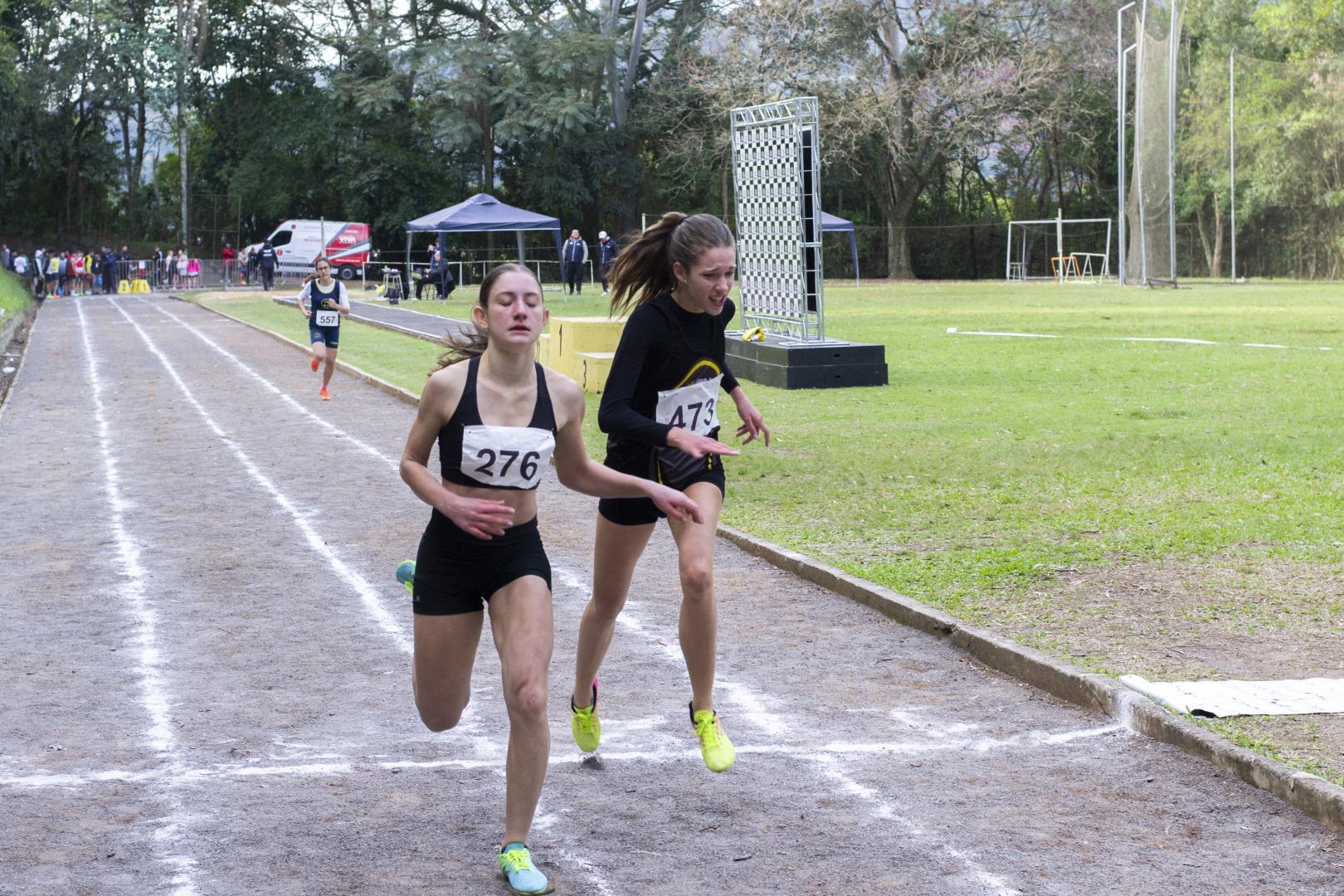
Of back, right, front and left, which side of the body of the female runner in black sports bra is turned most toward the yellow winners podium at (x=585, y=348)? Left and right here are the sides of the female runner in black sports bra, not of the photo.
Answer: back

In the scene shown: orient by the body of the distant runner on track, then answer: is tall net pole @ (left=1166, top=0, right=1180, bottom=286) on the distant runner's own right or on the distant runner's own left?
on the distant runner's own left

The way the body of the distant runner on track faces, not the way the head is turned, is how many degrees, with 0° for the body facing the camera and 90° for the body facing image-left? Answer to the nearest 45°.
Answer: approximately 0°

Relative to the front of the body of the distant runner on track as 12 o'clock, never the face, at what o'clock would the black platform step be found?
The black platform step is roughly at 10 o'clock from the distant runner on track.

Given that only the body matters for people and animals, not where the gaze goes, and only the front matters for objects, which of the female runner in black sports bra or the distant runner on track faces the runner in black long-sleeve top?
the distant runner on track

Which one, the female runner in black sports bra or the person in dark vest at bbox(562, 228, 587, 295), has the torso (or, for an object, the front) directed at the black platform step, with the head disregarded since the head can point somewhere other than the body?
the person in dark vest

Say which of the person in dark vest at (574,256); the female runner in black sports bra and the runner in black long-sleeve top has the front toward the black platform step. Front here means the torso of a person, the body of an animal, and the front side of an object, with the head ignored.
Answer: the person in dark vest

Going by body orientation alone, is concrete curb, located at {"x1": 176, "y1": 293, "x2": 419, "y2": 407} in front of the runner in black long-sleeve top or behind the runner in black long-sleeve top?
behind
